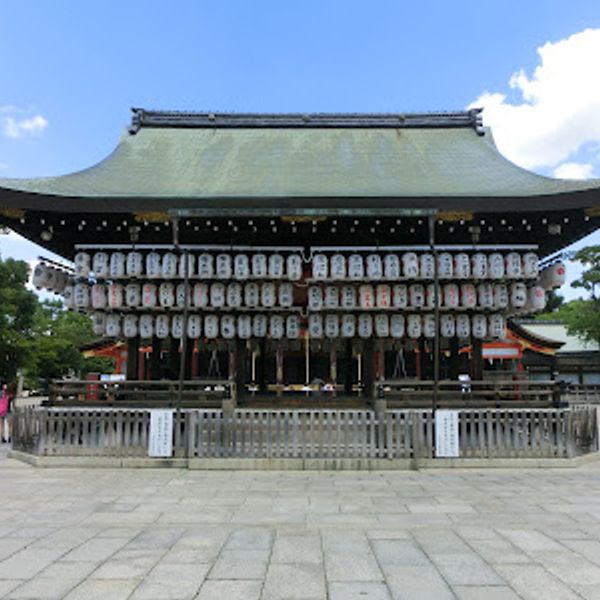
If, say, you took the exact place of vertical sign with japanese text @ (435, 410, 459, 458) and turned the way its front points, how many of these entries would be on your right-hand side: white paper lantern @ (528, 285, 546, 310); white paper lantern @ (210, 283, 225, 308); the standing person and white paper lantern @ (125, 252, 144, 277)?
3

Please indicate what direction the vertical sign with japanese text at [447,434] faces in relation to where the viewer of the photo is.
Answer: facing the viewer

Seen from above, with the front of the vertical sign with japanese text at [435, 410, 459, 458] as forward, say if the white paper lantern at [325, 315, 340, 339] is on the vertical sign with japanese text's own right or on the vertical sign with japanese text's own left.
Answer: on the vertical sign with japanese text's own right

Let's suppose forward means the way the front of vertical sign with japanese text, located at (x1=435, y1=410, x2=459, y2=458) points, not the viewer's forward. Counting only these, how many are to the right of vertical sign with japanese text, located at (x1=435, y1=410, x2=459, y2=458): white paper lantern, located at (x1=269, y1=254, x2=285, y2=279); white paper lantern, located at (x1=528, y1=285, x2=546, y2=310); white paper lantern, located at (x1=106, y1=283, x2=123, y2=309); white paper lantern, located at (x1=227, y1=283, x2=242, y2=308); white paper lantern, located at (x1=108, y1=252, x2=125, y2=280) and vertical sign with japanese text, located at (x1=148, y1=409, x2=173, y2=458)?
5

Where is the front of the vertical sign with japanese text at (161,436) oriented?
toward the camera

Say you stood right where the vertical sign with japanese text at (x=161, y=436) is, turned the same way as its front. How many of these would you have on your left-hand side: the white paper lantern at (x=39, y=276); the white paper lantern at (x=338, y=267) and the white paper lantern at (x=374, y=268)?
2

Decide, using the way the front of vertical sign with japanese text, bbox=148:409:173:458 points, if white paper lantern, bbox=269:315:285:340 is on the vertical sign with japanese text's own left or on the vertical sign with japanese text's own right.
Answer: on the vertical sign with japanese text's own left

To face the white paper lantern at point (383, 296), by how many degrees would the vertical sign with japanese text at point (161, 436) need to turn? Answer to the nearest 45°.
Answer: approximately 90° to its left

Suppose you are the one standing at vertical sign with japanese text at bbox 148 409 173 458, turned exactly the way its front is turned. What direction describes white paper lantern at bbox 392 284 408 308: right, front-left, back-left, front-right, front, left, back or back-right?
left

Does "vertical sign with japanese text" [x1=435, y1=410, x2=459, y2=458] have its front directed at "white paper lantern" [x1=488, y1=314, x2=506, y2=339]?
no

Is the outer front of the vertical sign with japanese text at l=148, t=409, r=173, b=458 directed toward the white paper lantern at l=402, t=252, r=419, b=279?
no

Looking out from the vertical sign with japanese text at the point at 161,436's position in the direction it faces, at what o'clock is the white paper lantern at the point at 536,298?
The white paper lantern is roughly at 9 o'clock from the vertical sign with japanese text.

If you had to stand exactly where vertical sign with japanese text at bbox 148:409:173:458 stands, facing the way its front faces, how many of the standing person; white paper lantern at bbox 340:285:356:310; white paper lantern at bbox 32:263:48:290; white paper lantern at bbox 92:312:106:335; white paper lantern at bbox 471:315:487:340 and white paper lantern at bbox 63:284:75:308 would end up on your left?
2

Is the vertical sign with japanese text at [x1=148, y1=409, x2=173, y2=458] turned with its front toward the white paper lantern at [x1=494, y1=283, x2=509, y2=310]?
no

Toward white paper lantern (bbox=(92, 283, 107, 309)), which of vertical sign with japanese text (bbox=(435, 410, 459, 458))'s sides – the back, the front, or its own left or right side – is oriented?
right

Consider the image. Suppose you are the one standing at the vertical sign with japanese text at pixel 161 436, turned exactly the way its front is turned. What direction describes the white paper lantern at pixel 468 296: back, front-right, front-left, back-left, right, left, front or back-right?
left

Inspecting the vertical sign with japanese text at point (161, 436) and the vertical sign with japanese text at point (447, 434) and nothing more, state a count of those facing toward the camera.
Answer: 2
